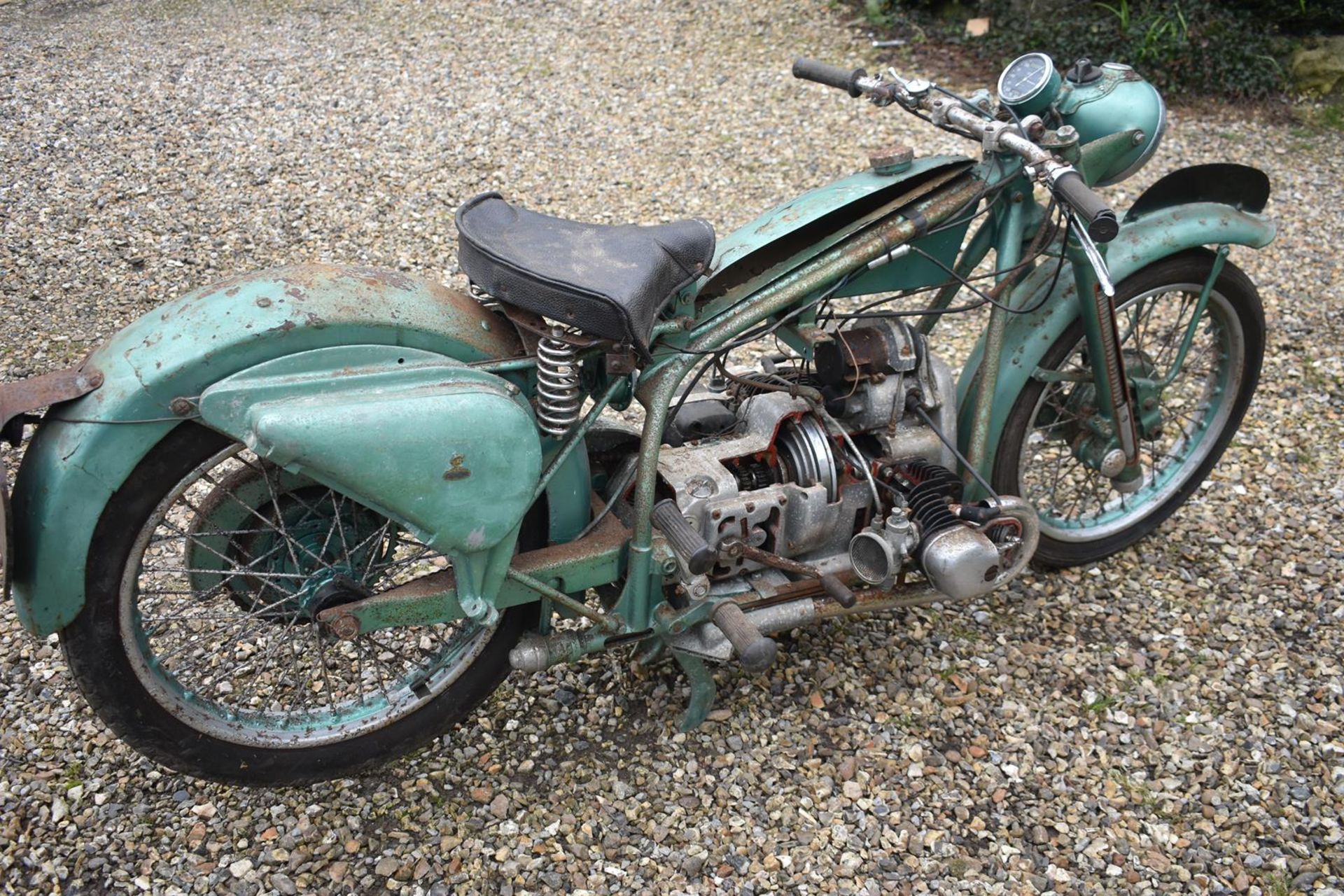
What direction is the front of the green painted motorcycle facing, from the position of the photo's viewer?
facing away from the viewer and to the right of the viewer
